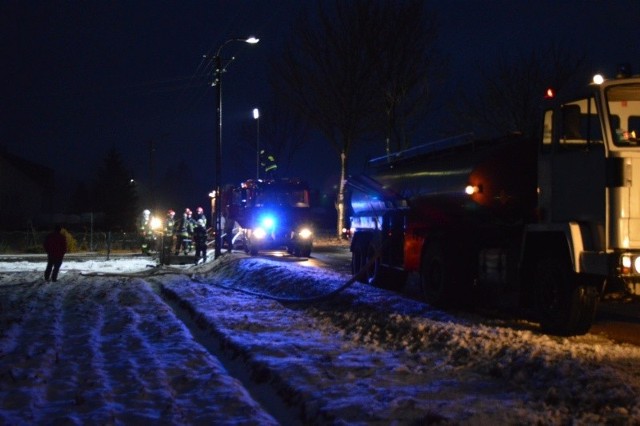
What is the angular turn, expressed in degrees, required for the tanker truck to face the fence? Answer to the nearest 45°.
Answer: approximately 180°

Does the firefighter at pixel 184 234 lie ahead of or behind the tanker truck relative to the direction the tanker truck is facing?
behind

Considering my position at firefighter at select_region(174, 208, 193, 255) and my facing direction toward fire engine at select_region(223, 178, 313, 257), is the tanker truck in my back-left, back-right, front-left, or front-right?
front-right

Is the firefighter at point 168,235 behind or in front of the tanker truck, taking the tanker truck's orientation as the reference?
behind

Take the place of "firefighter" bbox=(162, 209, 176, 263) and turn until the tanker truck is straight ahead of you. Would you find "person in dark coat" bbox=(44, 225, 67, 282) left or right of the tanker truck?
right

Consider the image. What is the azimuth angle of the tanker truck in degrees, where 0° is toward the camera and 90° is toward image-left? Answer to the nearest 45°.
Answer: approximately 315°

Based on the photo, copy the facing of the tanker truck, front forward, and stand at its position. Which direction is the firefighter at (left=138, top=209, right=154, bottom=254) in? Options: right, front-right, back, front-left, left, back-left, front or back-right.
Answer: back

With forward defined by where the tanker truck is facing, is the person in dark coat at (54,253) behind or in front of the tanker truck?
behind

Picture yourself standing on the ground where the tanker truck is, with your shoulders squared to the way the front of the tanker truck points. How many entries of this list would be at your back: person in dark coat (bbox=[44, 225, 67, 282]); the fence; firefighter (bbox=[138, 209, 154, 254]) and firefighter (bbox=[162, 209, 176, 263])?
4
